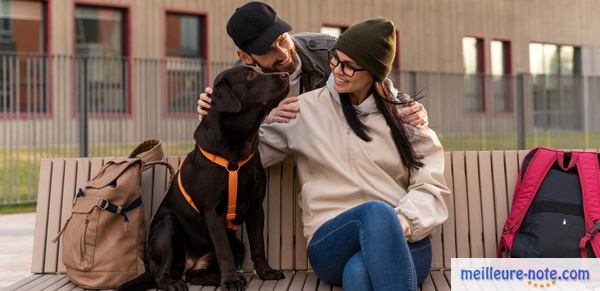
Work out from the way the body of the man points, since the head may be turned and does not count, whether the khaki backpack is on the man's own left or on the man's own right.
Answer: on the man's own right

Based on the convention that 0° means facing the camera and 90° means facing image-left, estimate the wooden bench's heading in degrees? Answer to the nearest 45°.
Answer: approximately 0°

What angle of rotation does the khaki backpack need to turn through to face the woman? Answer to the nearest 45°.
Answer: approximately 135° to its left

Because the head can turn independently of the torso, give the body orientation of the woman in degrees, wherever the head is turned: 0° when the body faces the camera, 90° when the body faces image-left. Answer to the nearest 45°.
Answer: approximately 0°

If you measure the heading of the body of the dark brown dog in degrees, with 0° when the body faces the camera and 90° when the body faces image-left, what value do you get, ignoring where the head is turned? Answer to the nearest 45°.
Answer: approximately 315°
